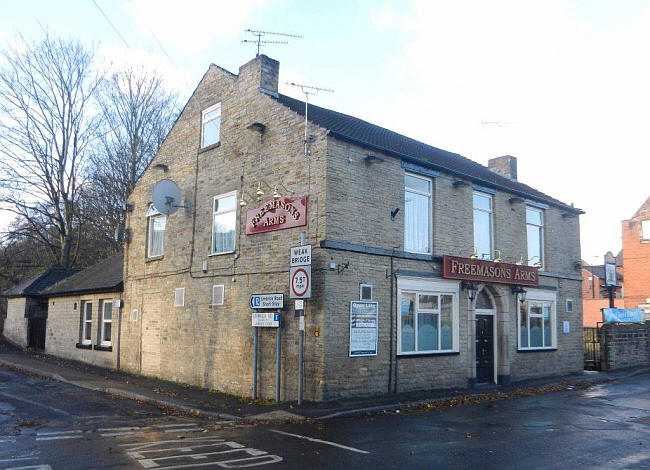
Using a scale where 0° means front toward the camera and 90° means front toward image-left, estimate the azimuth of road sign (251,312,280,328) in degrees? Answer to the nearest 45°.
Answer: approximately 0°

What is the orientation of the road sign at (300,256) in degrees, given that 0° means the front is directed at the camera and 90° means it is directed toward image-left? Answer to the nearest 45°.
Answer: approximately 0°

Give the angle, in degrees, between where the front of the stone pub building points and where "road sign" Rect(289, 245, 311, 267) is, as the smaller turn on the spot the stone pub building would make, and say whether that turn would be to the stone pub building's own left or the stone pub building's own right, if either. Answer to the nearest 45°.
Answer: approximately 45° to the stone pub building's own right

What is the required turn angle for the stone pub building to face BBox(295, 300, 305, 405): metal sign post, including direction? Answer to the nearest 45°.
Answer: approximately 45° to its right

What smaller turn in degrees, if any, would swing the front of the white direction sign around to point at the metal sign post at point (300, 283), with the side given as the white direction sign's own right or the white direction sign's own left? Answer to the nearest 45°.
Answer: approximately 45° to the white direction sign's own left

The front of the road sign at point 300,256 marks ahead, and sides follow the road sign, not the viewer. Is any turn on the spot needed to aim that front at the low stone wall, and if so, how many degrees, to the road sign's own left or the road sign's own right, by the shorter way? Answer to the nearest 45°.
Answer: approximately 135° to the road sign's own left

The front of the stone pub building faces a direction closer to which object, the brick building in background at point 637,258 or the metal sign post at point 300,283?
the metal sign post
